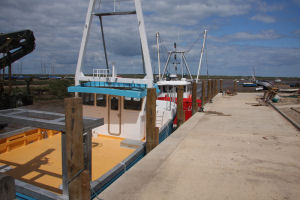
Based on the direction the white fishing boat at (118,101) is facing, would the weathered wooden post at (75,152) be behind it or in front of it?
behind

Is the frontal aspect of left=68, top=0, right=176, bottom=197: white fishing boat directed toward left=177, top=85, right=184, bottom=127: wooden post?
yes

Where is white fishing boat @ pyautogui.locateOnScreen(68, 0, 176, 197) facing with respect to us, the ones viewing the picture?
facing away from the viewer and to the right of the viewer

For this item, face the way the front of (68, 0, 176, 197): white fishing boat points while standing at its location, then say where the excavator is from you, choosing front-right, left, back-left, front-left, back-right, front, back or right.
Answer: left

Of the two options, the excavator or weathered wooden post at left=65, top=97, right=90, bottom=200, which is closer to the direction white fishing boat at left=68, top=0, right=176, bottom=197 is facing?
the excavator

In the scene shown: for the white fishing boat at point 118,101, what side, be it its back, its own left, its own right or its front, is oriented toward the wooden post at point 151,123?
right

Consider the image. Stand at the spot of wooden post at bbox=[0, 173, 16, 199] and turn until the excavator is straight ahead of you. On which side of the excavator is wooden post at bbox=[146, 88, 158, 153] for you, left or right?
right

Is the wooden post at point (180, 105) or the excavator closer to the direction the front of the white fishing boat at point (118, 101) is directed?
the wooden post
